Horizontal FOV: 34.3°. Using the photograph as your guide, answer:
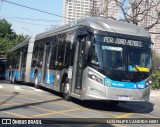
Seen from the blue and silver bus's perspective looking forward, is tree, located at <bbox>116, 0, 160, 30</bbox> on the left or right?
on its left

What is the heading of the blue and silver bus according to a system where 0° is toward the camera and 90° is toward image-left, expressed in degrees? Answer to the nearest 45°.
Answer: approximately 315°

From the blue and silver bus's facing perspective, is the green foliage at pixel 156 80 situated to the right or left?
on its left

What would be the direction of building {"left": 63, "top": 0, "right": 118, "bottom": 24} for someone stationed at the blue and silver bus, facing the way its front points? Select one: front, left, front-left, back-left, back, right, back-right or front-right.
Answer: back-left
